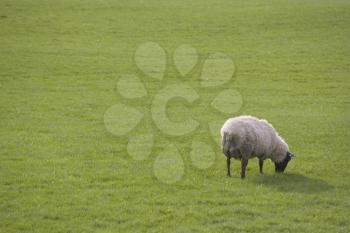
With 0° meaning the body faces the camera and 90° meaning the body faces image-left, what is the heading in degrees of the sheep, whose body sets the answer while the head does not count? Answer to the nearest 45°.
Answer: approximately 225°
